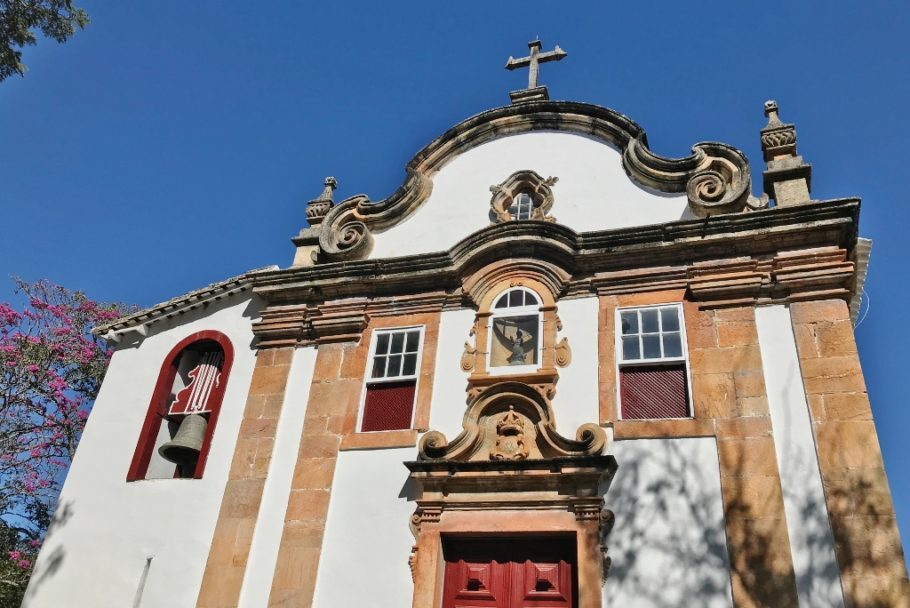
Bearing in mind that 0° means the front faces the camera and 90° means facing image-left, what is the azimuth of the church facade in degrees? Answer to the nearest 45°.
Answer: approximately 0°

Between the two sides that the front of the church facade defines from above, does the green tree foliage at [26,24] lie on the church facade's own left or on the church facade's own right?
on the church facade's own right
